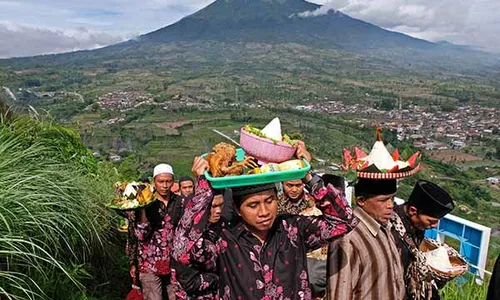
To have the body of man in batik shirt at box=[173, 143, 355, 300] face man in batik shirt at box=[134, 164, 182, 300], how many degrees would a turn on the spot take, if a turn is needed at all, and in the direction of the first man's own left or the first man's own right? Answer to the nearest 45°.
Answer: approximately 135° to the first man's own right

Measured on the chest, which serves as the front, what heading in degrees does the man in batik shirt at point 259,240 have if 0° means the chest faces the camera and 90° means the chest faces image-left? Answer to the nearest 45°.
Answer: approximately 0°

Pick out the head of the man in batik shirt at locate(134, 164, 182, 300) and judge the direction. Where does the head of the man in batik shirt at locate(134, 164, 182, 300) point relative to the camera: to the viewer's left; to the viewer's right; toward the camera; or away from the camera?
toward the camera

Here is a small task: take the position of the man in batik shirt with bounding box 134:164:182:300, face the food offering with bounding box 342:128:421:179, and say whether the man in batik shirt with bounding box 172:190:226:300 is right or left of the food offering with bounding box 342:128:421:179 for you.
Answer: right

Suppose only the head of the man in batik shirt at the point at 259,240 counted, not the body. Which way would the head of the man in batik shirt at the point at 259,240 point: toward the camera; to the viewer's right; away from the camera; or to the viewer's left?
toward the camera

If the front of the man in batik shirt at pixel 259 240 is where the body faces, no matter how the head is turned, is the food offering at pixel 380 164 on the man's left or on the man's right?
on the man's left
